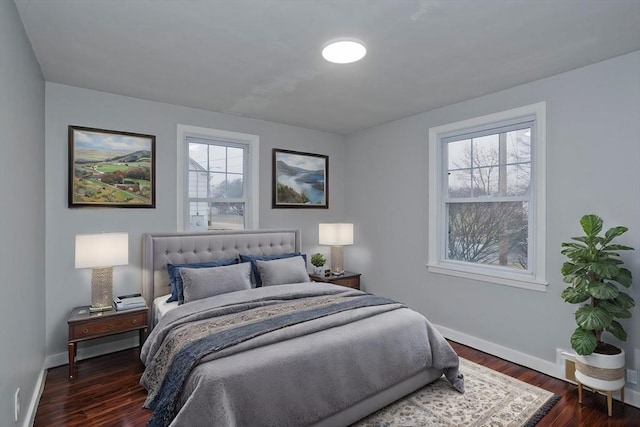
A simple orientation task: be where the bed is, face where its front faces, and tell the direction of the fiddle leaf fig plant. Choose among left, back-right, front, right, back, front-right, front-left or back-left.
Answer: front-left

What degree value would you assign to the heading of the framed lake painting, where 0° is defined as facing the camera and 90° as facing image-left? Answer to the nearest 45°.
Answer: approximately 315°

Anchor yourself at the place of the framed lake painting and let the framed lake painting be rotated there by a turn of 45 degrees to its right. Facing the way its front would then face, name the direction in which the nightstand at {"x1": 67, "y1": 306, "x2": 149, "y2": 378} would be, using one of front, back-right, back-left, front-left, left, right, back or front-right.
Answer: front-right

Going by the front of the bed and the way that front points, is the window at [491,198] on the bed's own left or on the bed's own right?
on the bed's own left

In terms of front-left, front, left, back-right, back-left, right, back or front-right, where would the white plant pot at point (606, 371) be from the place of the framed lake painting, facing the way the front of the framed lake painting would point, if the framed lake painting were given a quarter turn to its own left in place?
right

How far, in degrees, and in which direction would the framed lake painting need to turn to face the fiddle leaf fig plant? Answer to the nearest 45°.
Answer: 0° — it already faces it

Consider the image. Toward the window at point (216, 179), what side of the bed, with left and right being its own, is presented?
back

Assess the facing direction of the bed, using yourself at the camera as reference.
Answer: facing the viewer and to the right of the viewer

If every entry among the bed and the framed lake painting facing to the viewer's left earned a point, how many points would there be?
0

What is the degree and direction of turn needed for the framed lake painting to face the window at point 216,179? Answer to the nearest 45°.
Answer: approximately 90° to its right
